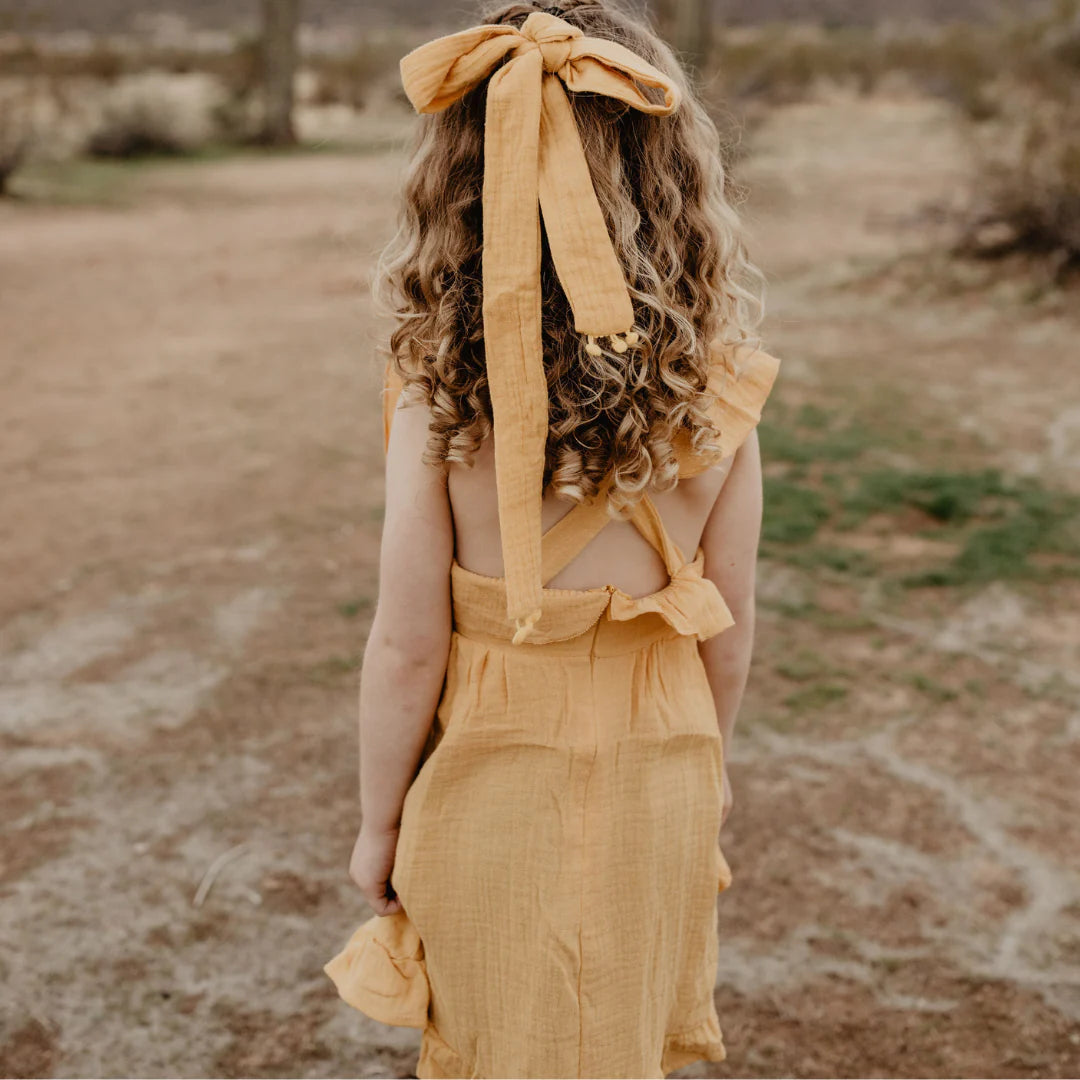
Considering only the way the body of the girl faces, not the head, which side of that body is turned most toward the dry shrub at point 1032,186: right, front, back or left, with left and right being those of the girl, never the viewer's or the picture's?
front

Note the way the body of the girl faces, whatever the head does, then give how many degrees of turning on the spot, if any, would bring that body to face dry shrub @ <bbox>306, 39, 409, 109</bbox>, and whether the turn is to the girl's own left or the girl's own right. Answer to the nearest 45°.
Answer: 0° — they already face it

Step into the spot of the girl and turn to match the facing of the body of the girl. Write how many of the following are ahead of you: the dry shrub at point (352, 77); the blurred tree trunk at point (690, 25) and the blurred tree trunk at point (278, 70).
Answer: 3

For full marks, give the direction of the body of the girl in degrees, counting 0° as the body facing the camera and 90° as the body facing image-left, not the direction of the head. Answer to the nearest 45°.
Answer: approximately 180°

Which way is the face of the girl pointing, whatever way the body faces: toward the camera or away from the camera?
away from the camera

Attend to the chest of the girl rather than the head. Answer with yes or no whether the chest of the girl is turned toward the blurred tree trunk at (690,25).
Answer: yes

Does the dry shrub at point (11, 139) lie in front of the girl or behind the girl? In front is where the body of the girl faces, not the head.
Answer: in front
